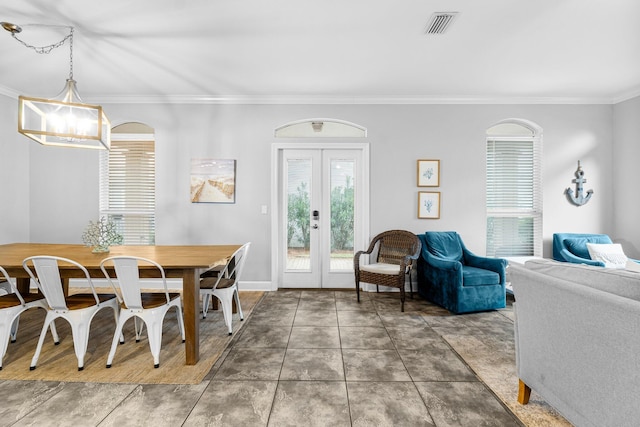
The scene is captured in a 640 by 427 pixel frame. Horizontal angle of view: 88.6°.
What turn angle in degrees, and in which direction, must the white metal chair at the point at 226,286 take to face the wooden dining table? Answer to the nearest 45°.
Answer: approximately 45° to its left

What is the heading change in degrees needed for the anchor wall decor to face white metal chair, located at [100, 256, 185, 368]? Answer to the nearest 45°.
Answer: approximately 45° to its right

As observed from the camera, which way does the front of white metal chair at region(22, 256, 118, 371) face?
facing away from the viewer and to the right of the viewer

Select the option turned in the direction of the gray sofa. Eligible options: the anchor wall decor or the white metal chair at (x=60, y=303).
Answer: the anchor wall decor

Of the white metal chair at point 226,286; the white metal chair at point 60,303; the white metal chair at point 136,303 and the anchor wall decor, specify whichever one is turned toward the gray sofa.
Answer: the anchor wall decor

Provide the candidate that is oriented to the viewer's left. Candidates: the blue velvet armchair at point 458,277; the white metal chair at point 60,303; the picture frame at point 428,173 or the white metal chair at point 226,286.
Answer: the white metal chair at point 226,286

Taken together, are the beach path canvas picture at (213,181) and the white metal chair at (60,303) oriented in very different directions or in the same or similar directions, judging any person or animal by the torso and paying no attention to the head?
very different directions

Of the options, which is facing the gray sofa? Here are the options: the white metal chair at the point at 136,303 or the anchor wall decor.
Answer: the anchor wall decor

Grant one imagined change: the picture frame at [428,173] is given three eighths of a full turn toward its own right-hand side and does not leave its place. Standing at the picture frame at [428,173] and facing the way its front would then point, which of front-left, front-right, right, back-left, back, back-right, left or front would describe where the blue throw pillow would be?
back-right

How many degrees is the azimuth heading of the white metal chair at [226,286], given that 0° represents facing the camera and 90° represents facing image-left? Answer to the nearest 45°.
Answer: approximately 90°

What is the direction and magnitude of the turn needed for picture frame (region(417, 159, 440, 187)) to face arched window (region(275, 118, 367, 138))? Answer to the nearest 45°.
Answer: approximately 90° to its right

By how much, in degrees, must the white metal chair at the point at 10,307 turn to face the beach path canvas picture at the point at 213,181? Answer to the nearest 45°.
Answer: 0° — it already faces it
